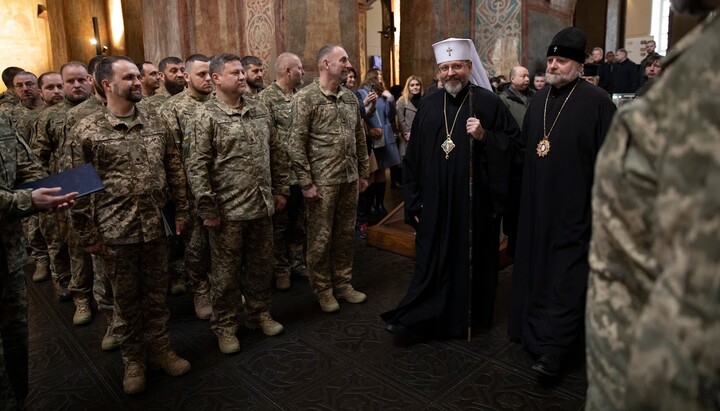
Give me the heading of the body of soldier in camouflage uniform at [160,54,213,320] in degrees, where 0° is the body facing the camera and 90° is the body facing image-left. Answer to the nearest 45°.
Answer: approximately 315°

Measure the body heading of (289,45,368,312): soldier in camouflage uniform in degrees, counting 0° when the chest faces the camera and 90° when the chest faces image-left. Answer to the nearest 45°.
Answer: approximately 315°

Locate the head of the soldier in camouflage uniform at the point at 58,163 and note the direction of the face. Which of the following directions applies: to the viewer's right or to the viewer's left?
to the viewer's right

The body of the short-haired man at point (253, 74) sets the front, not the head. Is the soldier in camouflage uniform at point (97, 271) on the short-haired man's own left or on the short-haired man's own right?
on the short-haired man's own right

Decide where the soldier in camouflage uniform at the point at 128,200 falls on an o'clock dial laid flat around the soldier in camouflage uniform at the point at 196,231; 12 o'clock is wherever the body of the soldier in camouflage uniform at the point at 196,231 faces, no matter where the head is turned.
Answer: the soldier in camouflage uniform at the point at 128,200 is roughly at 2 o'clock from the soldier in camouflage uniform at the point at 196,231.

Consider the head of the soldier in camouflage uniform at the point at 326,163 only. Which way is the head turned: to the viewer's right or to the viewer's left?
to the viewer's right

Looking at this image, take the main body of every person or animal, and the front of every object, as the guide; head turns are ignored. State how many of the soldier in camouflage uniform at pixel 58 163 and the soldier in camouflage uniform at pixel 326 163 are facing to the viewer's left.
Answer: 0

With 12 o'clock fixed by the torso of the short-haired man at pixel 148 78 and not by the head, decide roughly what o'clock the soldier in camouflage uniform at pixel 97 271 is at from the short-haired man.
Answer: The soldier in camouflage uniform is roughly at 2 o'clock from the short-haired man.

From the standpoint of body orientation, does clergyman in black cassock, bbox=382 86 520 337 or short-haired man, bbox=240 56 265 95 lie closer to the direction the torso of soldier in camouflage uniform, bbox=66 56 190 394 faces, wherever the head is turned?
the clergyman in black cassock

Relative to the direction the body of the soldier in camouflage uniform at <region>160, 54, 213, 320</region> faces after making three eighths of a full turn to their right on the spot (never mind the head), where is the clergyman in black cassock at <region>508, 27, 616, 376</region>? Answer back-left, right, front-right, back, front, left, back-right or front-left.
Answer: back-left

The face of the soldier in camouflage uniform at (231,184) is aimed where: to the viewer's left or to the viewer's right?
to the viewer's right

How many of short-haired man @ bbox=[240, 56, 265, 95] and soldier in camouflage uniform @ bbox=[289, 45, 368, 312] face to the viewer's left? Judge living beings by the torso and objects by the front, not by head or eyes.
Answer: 0
